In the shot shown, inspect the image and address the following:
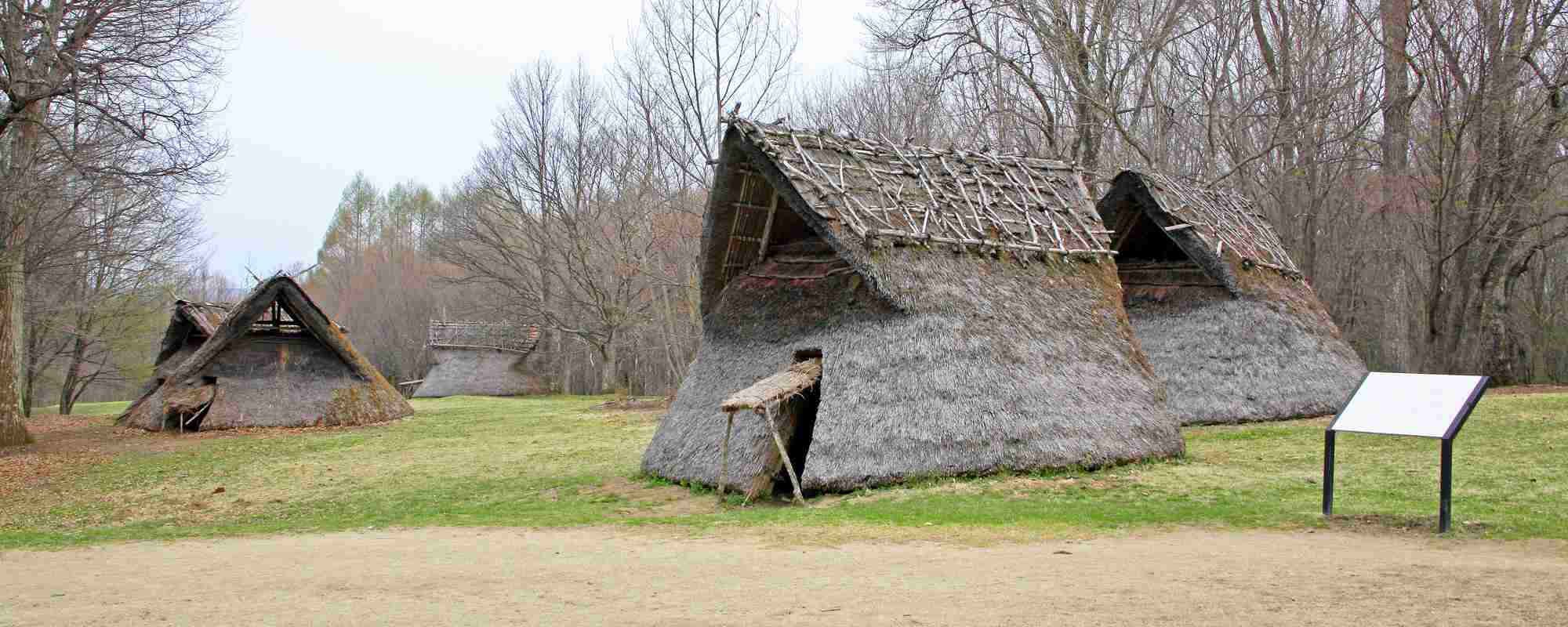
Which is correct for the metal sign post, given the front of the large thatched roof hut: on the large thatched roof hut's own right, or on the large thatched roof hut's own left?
on the large thatched roof hut's own left

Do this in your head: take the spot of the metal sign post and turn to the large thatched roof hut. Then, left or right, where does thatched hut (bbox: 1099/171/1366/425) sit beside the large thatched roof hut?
right

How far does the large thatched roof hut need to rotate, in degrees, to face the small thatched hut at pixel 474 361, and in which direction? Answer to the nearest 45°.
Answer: approximately 90° to its right

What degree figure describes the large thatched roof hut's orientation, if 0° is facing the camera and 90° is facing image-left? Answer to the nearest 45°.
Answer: approximately 45°

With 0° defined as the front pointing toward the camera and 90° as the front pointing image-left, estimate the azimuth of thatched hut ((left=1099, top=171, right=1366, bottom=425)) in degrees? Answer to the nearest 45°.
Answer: approximately 45°

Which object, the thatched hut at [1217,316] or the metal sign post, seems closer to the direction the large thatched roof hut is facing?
the metal sign post

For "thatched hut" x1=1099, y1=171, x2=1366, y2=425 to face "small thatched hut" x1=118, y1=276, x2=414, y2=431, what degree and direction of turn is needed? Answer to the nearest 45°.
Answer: approximately 45° to its right

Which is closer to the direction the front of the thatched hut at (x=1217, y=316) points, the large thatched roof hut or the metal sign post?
the large thatched roof hut

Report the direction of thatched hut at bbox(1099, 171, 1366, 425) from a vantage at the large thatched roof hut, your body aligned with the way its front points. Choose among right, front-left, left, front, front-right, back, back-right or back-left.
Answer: back
